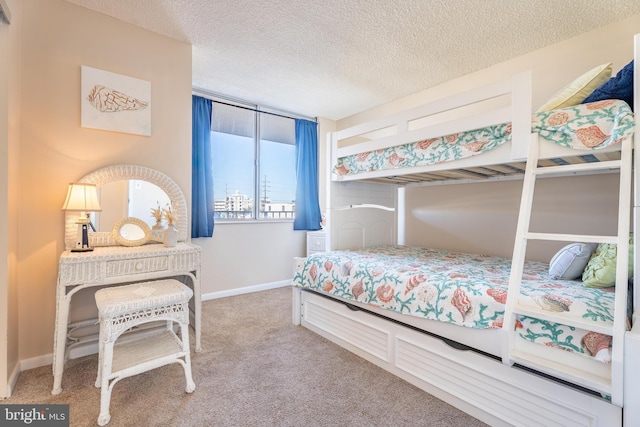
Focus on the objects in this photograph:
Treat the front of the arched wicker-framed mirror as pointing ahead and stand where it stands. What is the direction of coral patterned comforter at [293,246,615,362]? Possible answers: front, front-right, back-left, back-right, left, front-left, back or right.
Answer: front-left

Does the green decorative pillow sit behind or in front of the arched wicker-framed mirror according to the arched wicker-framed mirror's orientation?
in front

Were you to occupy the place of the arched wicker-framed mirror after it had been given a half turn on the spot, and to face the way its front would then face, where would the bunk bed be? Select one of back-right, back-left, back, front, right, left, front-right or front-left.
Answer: back-right

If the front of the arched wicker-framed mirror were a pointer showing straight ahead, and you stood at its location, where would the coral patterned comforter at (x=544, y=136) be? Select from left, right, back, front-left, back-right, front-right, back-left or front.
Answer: front-left

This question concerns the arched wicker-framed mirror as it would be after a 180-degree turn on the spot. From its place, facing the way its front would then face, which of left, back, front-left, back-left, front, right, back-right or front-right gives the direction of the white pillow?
back-right
